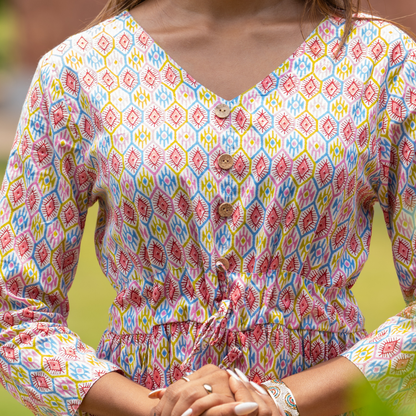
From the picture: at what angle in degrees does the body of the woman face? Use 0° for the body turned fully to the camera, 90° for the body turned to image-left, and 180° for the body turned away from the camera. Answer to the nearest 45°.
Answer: approximately 0°
